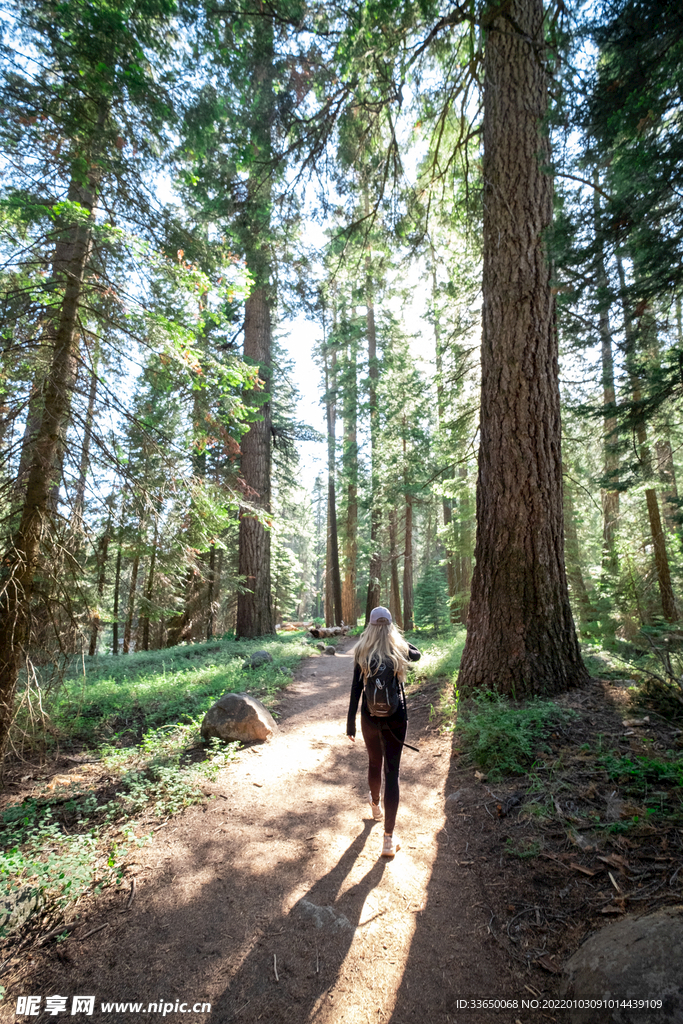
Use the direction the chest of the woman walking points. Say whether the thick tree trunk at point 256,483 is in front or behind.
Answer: in front

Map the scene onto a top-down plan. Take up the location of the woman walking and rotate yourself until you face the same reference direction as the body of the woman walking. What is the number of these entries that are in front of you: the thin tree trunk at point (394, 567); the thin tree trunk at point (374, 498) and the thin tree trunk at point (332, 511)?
3

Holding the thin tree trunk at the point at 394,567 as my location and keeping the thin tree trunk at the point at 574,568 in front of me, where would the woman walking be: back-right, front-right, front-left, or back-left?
front-right

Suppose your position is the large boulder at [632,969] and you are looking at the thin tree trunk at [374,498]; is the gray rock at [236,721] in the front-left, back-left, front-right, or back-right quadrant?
front-left

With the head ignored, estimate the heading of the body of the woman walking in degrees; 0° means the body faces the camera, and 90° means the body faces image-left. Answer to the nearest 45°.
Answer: approximately 180°

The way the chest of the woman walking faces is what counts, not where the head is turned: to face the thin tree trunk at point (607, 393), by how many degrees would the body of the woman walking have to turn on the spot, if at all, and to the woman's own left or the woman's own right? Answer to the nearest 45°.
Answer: approximately 45° to the woman's own right

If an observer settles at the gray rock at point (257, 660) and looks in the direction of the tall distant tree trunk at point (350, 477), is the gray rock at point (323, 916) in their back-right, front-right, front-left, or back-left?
back-right

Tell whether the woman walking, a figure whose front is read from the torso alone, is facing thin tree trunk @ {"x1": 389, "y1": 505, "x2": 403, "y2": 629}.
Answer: yes

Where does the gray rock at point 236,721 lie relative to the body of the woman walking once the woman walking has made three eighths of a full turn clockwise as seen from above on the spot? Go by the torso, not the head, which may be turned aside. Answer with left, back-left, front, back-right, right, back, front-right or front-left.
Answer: back

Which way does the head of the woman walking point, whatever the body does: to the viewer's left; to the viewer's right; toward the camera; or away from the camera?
away from the camera

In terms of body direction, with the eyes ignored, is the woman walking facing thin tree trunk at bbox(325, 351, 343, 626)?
yes

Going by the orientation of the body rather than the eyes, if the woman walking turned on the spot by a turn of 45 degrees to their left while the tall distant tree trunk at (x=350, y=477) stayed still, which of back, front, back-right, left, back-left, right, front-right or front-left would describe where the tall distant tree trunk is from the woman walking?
front-right

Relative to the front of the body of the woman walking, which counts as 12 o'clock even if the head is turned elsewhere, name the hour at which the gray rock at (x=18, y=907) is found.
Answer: The gray rock is roughly at 8 o'clock from the woman walking.
